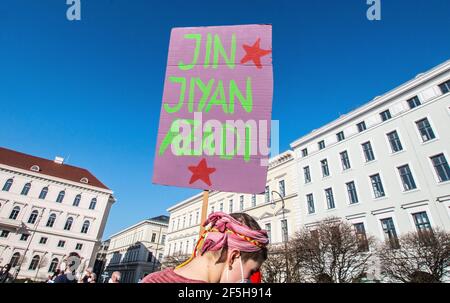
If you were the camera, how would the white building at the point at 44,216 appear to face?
facing the viewer and to the right of the viewer

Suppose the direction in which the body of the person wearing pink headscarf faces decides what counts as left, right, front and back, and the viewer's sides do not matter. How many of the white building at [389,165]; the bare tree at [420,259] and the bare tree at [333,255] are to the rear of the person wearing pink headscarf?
0

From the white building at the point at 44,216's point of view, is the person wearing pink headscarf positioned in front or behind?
in front

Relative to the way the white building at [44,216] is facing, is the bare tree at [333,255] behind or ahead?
ahead

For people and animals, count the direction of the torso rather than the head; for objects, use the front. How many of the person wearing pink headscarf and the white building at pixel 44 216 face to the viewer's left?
0

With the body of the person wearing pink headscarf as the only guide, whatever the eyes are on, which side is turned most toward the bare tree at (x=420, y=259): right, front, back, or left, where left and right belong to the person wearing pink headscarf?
front

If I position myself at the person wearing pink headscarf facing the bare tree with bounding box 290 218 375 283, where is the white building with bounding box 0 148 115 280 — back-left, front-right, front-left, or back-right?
front-left

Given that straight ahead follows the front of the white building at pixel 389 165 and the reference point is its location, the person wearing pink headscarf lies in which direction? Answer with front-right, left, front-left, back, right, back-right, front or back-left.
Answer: front-left

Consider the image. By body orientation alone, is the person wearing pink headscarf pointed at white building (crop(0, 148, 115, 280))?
no

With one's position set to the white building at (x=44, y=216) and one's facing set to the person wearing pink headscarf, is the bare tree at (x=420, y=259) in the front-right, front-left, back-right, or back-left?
front-left

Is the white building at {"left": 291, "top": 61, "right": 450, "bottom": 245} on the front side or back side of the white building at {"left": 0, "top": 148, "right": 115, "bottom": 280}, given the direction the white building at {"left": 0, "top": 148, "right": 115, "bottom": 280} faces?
on the front side

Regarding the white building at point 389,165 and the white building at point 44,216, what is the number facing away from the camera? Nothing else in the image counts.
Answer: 0

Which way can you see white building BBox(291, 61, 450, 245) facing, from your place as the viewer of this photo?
facing the viewer and to the left of the viewer

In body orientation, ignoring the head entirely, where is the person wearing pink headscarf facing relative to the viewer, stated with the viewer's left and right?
facing away from the viewer and to the right of the viewer
